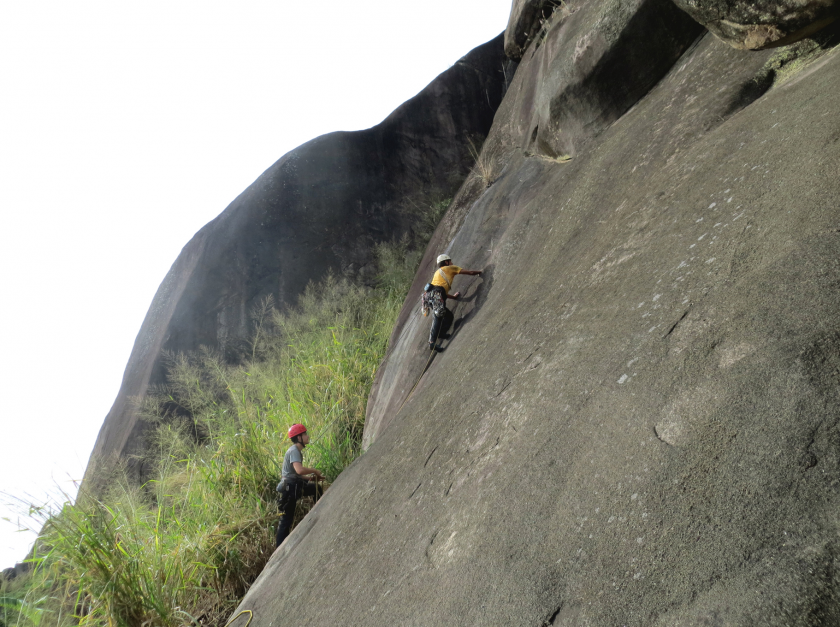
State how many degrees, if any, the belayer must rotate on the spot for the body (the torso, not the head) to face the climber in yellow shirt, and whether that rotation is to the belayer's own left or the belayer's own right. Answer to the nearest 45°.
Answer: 0° — they already face them

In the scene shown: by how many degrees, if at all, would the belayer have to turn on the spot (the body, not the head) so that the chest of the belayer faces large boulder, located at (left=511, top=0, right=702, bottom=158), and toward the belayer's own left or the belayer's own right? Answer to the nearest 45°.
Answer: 0° — they already face it

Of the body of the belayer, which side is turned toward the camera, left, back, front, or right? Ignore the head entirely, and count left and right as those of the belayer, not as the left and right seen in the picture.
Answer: right
